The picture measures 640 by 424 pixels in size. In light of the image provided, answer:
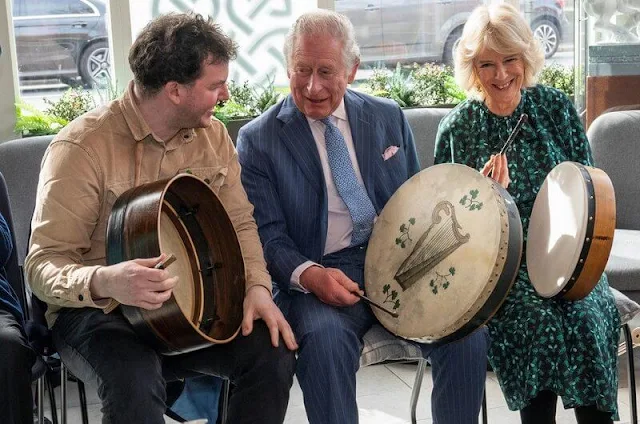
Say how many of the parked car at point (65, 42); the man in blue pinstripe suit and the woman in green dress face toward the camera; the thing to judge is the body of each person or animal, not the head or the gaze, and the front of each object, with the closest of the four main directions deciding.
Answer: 2

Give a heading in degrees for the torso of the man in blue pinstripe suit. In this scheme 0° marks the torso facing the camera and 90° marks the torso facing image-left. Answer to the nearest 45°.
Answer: approximately 0°

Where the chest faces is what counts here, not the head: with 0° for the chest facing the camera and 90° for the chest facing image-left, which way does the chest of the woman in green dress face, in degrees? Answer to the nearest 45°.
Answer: approximately 0°

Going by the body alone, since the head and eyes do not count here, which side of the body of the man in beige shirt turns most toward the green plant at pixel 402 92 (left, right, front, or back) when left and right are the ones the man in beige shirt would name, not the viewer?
left
